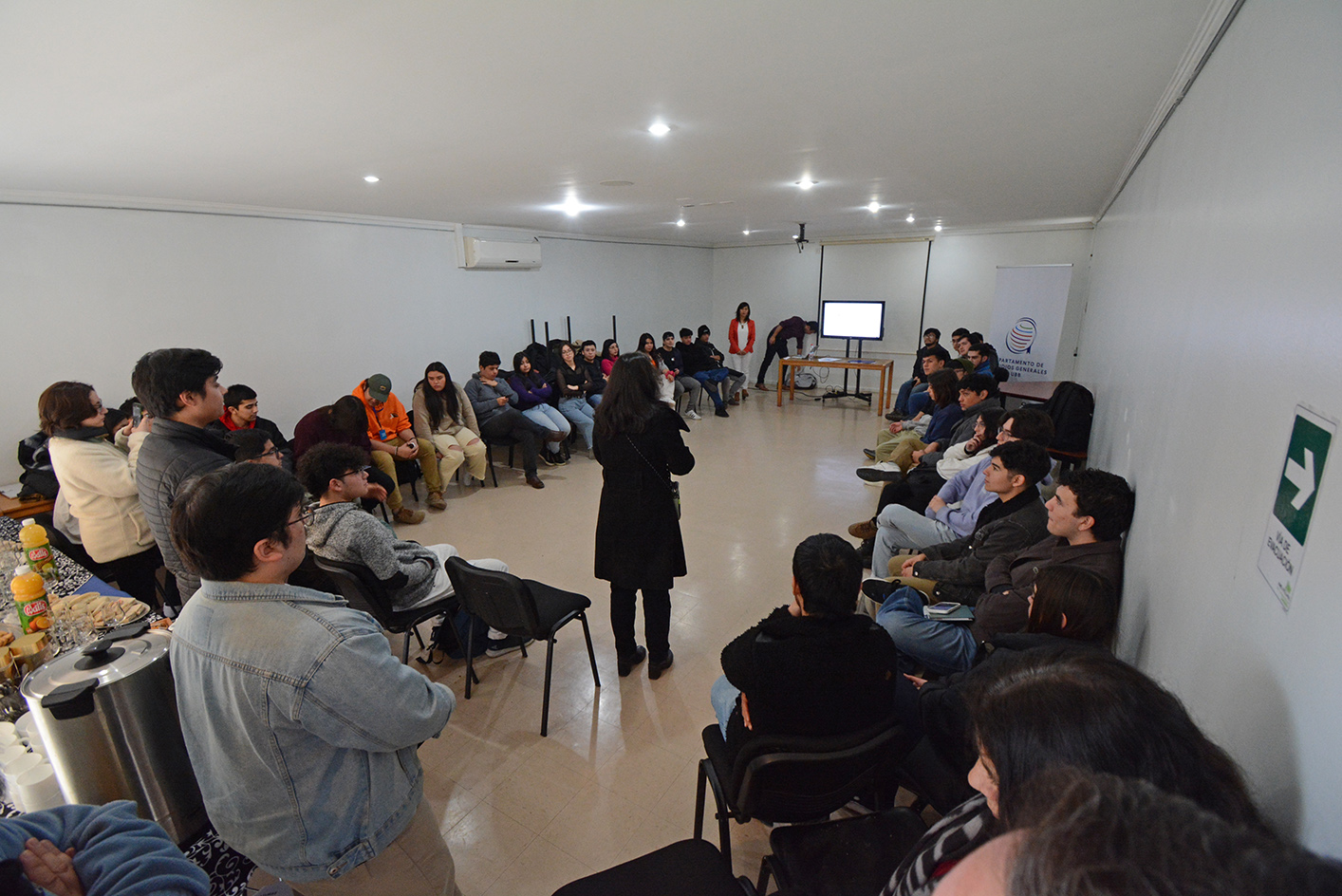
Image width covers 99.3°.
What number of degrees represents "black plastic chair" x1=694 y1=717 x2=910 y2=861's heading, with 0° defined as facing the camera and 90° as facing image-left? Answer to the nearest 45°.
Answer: approximately 135°

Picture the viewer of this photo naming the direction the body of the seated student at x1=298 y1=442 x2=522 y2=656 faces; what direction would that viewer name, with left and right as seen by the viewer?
facing to the right of the viewer

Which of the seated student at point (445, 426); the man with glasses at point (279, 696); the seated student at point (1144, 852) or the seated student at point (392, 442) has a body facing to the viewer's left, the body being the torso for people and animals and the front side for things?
the seated student at point (1144, 852)

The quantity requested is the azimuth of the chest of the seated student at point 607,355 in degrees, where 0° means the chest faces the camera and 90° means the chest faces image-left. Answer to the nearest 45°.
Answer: approximately 315°

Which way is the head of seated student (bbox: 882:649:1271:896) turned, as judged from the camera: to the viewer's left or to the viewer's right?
to the viewer's left

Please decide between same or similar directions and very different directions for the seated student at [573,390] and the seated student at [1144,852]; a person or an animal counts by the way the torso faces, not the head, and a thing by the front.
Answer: very different directions

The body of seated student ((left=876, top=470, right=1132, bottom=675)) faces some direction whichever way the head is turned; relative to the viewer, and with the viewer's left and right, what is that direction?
facing to the left of the viewer

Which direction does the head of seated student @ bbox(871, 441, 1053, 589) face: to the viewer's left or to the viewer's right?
to the viewer's left

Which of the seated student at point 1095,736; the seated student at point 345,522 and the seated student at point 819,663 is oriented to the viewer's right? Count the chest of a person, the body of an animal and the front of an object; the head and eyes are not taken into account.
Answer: the seated student at point 345,522

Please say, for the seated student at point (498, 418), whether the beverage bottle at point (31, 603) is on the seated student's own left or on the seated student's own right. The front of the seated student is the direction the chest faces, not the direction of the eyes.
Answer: on the seated student's own right

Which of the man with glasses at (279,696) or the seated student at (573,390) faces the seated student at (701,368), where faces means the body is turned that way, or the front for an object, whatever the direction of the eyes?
the man with glasses

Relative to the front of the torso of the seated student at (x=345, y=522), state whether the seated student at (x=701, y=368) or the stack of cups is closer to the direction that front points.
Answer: the seated student
